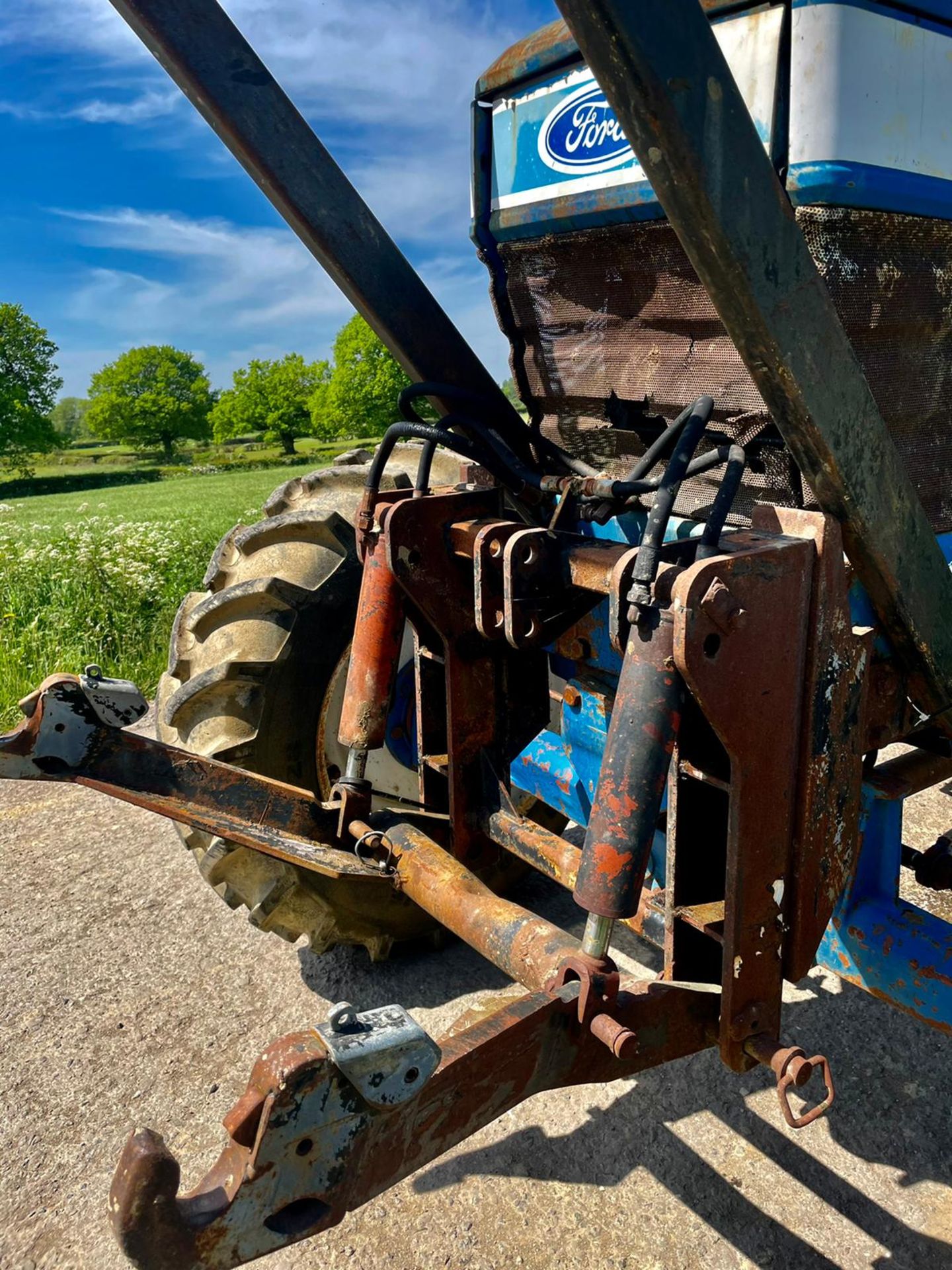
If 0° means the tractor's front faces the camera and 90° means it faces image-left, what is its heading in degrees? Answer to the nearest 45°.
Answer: approximately 45°
